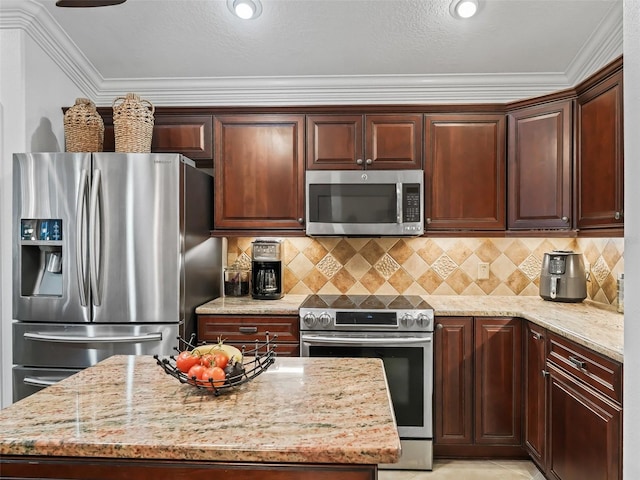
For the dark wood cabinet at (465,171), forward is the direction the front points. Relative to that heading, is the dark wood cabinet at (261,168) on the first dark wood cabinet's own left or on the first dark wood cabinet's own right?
on the first dark wood cabinet's own right

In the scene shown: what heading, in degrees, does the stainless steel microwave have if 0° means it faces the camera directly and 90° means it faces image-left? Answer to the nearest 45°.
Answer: approximately 0°

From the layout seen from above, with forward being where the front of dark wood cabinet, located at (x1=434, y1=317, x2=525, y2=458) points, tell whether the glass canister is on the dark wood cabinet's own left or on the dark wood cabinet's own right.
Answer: on the dark wood cabinet's own right

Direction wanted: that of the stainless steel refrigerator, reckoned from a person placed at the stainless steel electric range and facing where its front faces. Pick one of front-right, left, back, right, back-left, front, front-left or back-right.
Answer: right

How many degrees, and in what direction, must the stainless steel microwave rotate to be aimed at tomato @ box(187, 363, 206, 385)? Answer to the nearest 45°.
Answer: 0° — it already faces it

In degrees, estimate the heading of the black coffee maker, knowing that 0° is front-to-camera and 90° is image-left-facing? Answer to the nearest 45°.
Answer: approximately 0°

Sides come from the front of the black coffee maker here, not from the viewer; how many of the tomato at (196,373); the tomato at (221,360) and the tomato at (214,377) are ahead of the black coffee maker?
3
